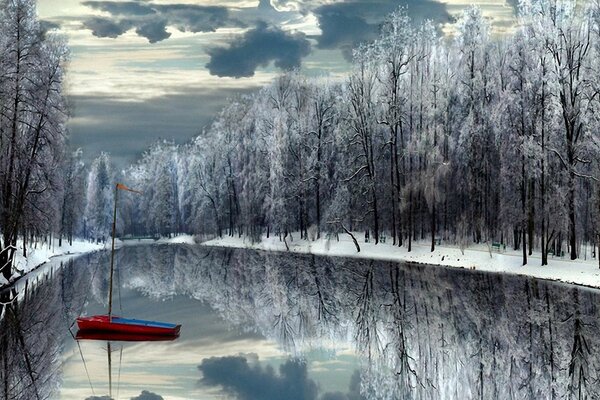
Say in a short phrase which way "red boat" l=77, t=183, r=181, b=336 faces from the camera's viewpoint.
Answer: facing to the left of the viewer
